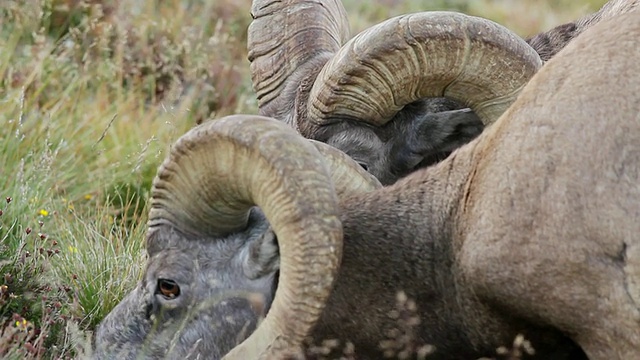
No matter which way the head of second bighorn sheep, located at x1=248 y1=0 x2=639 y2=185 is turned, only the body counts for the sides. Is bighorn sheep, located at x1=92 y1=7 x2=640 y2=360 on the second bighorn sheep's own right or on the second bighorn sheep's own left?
on the second bighorn sheep's own left

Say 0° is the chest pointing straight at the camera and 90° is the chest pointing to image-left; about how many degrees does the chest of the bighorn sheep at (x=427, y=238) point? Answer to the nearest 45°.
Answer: approximately 90°

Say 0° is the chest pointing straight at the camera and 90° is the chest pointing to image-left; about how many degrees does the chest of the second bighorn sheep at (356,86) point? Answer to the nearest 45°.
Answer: approximately 90°

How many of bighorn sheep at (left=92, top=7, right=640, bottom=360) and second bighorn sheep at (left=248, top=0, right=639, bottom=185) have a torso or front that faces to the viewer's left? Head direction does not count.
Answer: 2

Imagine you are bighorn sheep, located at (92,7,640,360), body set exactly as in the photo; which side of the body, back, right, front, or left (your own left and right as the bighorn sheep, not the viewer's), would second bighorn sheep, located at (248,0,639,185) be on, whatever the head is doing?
right
